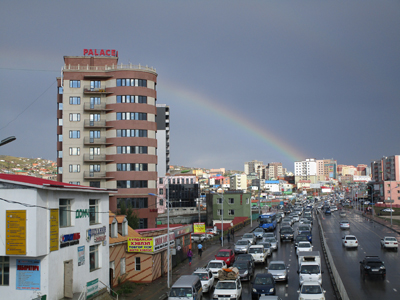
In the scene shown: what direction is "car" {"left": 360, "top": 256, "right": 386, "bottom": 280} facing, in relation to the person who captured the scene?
facing away from the viewer

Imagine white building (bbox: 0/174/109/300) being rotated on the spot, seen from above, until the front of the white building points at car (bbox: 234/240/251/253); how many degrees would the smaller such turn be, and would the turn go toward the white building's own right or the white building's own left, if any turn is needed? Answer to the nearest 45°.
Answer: approximately 90° to the white building's own left

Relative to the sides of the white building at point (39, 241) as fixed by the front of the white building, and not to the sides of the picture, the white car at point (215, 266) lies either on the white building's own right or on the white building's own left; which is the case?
on the white building's own left

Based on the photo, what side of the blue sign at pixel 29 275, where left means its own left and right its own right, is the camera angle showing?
front

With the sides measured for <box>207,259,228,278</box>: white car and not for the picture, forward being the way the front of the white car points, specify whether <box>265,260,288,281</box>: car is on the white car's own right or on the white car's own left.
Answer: on the white car's own left

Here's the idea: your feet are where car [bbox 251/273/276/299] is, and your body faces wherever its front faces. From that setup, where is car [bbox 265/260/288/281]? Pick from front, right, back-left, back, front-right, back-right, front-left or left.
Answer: back

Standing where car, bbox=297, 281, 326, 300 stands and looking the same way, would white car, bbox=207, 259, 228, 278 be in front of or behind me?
behind

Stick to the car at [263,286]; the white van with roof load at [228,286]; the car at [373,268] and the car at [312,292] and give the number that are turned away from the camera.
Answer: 1

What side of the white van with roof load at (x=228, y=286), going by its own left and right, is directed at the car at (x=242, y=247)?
back

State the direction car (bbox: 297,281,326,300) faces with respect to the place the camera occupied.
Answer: facing the viewer

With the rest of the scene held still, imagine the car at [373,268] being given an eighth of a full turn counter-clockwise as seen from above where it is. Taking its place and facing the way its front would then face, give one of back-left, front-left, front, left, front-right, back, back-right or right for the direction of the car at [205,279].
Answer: left

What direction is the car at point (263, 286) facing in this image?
toward the camera

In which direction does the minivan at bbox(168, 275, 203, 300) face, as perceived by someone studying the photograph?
facing the viewer and to the left of the viewer

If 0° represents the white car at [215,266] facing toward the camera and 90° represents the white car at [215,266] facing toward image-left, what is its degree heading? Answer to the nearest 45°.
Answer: approximately 45°
